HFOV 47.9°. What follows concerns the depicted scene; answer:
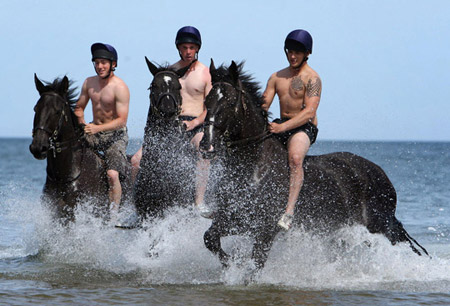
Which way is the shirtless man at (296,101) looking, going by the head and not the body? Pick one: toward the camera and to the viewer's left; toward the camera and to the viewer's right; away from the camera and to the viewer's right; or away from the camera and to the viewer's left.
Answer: toward the camera and to the viewer's left

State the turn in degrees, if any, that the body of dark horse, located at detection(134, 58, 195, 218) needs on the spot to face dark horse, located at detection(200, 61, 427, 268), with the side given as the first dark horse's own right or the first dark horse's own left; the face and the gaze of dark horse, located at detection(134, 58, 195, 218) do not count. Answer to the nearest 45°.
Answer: approximately 45° to the first dark horse's own left

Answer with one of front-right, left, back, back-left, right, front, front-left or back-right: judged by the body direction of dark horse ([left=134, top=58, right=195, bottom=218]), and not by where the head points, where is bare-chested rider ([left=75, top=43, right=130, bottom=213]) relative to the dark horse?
back-right

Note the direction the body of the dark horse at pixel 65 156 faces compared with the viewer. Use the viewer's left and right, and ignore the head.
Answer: facing the viewer and to the left of the viewer

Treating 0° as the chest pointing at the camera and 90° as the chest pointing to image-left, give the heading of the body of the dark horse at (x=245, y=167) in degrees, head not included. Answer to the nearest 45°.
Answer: approximately 45°

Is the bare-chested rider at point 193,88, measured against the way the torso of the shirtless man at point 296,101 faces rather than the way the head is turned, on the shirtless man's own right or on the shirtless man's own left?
on the shirtless man's own right

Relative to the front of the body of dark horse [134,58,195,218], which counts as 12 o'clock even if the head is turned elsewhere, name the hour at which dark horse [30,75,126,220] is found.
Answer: dark horse [30,75,126,220] is roughly at 4 o'clock from dark horse [134,58,195,218].

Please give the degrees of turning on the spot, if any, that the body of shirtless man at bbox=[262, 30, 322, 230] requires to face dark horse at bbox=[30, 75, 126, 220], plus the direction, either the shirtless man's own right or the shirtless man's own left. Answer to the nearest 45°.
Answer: approximately 45° to the shirtless man's own right

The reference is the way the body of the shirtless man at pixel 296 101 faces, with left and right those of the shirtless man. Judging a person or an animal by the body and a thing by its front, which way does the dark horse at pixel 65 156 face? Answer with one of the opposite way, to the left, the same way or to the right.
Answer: the same way

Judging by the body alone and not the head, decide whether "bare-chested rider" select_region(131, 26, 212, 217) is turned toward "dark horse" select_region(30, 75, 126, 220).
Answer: no

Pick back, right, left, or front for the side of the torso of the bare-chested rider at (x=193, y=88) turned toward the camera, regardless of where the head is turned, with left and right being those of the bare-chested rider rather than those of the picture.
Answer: front

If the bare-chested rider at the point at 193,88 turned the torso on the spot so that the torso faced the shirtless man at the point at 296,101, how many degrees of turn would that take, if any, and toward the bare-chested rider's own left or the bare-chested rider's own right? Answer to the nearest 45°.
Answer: approximately 45° to the bare-chested rider's own left

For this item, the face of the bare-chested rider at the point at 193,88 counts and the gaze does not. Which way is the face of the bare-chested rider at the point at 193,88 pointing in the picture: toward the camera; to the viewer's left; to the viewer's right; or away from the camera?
toward the camera

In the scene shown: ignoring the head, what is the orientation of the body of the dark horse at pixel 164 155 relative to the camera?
toward the camera

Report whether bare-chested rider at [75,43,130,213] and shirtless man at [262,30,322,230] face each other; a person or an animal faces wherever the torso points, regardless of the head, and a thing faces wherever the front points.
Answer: no

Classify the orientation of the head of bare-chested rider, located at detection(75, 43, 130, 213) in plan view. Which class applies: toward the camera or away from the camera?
toward the camera

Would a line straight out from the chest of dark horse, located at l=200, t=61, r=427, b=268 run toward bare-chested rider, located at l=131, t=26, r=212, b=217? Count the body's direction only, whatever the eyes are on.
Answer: no
